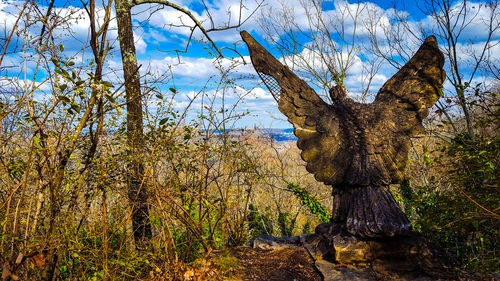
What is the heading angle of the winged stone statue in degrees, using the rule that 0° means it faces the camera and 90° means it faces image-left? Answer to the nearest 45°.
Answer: approximately 135°
